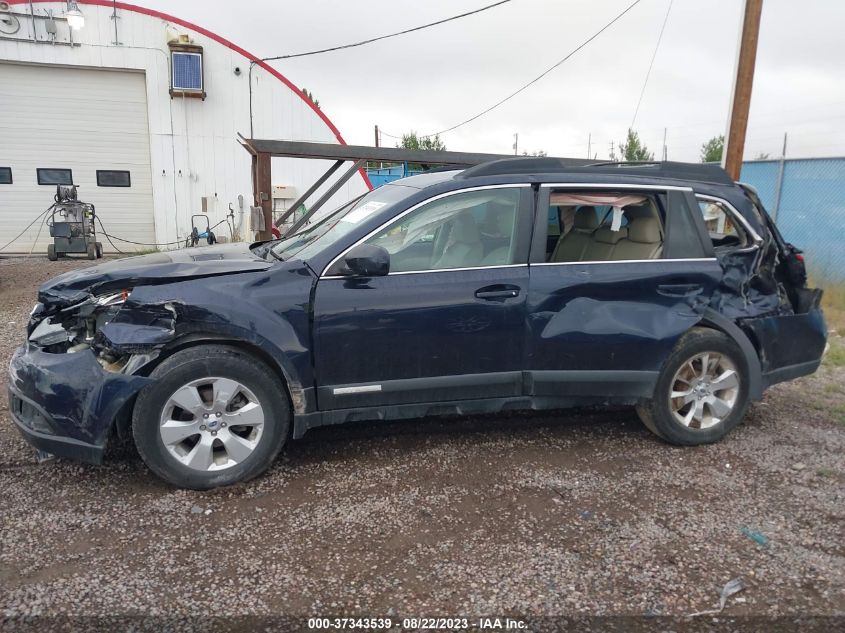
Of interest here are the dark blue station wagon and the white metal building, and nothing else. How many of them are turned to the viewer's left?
1

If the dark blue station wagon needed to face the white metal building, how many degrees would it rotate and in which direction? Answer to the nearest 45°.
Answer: approximately 45° to its right

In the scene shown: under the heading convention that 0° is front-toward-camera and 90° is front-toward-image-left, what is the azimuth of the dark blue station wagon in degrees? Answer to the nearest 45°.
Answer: approximately 90°

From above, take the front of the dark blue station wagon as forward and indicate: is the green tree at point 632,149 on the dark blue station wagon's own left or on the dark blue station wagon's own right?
on the dark blue station wagon's own right

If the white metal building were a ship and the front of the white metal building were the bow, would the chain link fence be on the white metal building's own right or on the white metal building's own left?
on the white metal building's own left

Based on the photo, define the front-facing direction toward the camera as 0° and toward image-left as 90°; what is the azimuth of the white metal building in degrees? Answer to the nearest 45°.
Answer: approximately 0°

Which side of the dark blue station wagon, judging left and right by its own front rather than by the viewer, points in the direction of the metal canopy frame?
right

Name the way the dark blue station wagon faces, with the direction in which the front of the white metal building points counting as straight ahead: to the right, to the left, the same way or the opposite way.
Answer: to the right

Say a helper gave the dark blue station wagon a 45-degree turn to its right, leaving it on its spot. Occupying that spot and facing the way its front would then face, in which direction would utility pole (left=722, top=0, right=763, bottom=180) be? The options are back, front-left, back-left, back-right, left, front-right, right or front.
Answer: right
